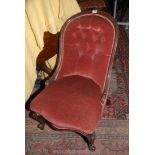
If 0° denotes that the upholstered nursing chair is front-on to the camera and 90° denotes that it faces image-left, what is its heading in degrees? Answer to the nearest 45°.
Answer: approximately 45°
